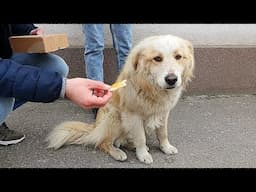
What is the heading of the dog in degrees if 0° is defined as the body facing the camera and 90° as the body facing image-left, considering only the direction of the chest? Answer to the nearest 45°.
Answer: approximately 315°
